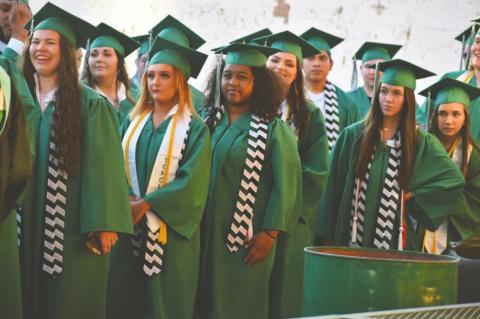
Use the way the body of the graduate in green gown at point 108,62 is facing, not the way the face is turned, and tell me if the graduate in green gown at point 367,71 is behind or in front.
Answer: behind

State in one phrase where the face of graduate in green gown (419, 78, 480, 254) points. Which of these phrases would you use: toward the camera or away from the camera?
toward the camera

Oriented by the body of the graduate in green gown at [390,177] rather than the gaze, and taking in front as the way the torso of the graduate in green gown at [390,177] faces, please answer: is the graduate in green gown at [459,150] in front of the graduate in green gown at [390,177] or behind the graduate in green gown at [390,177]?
behind

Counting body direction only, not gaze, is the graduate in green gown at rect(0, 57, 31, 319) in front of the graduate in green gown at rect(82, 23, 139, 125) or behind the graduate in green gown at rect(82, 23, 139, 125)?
in front

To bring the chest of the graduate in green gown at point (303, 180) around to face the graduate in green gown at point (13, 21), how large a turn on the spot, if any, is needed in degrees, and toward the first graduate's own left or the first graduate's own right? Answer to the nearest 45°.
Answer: approximately 45° to the first graduate's own right

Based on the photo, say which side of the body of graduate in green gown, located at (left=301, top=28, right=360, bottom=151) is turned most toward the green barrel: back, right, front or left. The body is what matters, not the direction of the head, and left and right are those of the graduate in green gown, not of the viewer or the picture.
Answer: front

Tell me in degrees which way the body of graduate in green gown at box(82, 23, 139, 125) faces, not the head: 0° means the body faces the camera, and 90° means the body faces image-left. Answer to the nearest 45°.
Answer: approximately 45°

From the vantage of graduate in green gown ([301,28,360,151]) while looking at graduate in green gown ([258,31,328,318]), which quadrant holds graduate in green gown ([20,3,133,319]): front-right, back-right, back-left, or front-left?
front-right

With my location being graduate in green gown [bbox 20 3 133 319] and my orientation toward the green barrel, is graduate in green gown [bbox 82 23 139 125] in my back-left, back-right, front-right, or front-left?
back-left

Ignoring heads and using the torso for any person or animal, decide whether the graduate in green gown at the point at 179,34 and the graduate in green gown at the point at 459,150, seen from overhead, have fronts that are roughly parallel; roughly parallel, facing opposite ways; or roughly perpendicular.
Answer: roughly parallel
